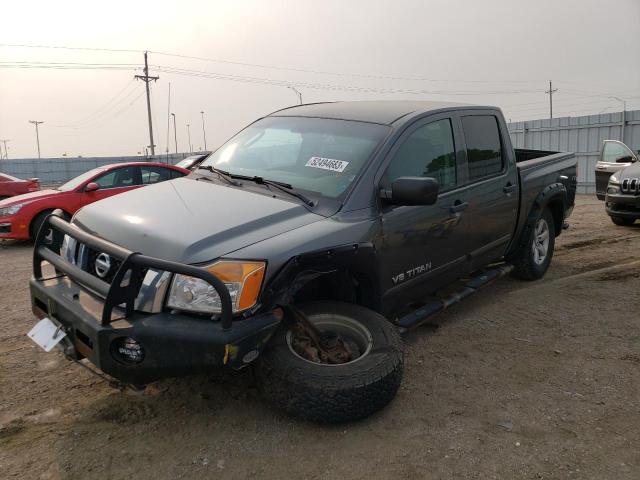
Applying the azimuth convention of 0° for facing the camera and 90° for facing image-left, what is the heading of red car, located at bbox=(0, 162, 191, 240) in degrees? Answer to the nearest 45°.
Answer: approximately 45°

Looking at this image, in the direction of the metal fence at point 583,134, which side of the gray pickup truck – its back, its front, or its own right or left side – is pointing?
back

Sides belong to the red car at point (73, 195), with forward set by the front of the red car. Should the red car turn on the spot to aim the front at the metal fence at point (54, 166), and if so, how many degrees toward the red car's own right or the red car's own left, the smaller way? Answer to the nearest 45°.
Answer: approximately 135° to the red car's own right

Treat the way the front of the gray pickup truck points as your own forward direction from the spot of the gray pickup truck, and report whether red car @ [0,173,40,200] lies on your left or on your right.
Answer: on your right

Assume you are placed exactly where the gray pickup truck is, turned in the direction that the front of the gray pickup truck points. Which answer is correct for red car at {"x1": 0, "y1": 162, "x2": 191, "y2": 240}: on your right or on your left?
on your right

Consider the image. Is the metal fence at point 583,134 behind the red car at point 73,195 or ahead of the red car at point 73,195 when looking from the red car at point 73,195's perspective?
behind

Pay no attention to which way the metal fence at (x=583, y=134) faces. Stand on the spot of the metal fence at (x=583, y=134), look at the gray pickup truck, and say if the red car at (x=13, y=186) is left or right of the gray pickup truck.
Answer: right
